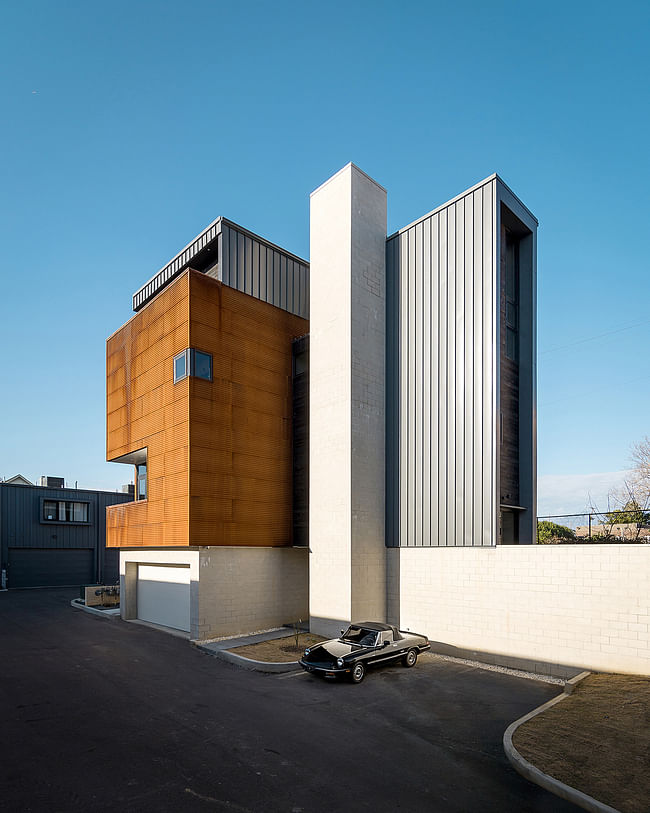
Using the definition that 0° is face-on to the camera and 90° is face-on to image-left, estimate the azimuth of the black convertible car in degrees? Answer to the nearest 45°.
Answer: approximately 45°

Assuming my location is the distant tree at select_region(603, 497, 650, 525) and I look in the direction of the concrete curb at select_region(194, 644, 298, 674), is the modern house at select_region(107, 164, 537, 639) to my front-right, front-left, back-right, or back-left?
front-right
